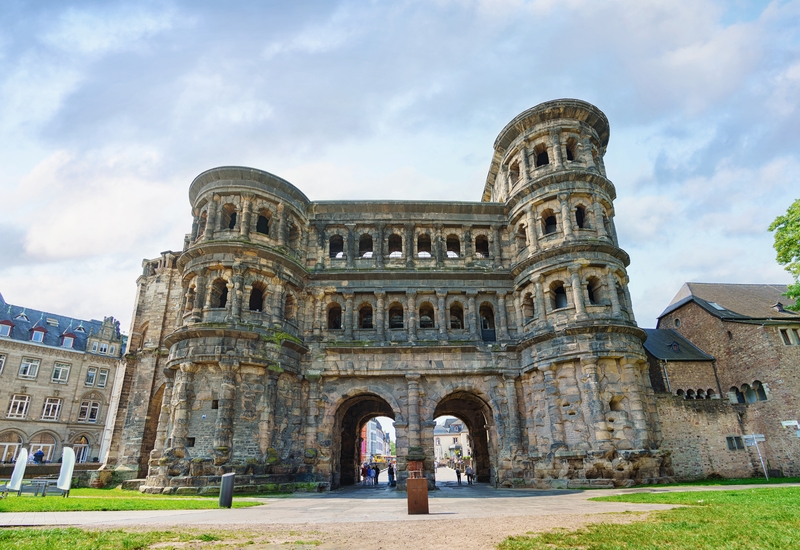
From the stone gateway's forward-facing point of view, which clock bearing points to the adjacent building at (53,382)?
The adjacent building is roughly at 4 o'clock from the stone gateway.

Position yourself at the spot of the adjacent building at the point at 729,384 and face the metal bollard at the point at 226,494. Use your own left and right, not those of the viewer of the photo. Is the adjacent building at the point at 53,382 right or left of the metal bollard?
right

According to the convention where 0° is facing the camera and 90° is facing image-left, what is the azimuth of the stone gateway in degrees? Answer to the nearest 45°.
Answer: approximately 0°

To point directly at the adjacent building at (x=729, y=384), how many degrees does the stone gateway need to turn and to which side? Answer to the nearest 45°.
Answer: approximately 90° to its left

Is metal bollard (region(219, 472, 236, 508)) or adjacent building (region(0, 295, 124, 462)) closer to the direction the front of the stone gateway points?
the metal bollard

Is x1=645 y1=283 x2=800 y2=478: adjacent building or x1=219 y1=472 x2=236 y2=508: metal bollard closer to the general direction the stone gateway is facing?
the metal bollard

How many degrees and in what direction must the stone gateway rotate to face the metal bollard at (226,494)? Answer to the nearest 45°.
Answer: approximately 45° to its right
